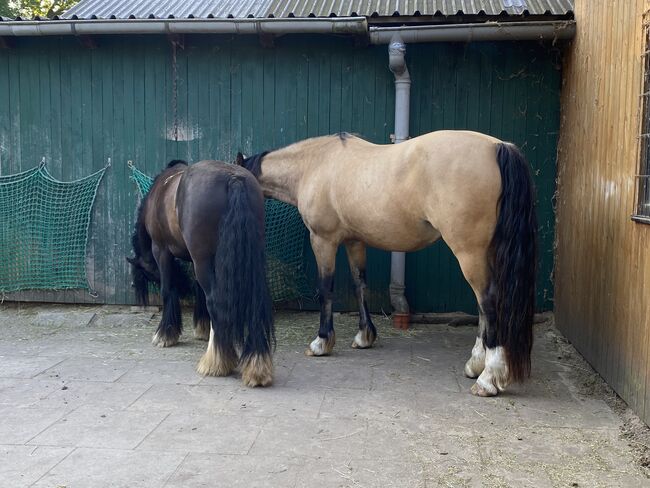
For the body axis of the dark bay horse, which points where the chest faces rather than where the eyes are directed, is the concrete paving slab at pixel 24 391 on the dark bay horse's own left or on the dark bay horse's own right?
on the dark bay horse's own left

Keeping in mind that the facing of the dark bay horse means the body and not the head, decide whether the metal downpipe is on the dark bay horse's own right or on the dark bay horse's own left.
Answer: on the dark bay horse's own right

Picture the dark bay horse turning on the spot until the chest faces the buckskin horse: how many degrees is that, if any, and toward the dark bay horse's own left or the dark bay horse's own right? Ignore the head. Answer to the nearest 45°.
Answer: approximately 135° to the dark bay horse's own right

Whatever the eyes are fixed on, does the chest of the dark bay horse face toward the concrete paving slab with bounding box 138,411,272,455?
no

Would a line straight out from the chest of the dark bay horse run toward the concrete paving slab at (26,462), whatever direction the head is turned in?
no

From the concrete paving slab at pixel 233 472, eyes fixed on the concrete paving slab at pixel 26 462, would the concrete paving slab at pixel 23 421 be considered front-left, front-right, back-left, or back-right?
front-right

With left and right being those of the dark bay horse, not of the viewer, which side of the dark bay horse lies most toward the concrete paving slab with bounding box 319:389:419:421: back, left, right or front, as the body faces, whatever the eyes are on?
back

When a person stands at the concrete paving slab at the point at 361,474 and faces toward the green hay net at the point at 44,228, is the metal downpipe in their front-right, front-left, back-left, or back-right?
front-right

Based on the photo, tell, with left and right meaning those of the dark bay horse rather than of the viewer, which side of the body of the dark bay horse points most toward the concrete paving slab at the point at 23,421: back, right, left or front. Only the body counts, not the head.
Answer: left

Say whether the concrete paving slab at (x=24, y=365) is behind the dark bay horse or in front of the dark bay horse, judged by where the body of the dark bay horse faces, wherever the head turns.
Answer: in front

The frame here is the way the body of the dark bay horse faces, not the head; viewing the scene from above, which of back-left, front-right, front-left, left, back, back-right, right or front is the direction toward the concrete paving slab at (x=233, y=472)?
back-left

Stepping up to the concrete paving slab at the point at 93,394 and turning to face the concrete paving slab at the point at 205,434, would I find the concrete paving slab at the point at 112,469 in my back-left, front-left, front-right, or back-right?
front-right

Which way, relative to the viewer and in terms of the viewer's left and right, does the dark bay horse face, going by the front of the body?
facing away from the viewer and to the left of the viewer
